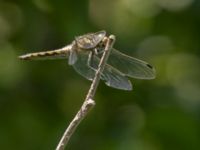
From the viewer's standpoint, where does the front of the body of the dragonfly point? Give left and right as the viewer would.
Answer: facing to the right of the viewer
